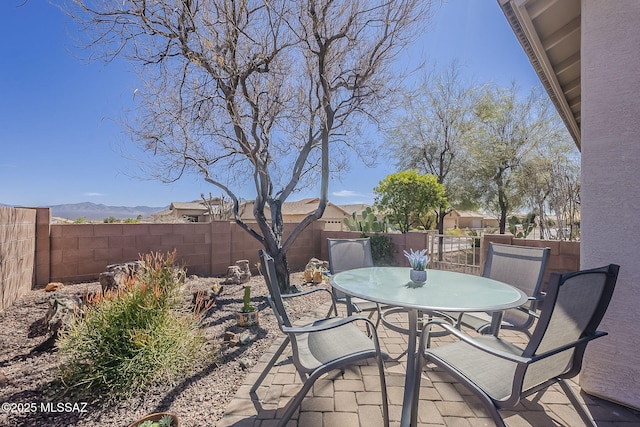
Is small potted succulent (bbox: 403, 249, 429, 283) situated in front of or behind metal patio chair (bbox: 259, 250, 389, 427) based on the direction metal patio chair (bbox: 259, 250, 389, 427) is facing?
in front

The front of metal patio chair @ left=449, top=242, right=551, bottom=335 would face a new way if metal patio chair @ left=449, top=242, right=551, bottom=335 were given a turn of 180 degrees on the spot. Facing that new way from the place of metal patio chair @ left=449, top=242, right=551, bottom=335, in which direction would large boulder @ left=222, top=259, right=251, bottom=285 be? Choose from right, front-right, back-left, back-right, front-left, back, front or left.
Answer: back-left

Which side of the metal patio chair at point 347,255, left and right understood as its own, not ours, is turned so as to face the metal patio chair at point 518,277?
front

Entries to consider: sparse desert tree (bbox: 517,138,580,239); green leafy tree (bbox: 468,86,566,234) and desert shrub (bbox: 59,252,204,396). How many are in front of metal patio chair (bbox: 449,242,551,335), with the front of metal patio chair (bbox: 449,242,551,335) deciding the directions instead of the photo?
1

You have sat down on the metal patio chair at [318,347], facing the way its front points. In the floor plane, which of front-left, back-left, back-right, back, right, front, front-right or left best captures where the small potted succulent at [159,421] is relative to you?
back

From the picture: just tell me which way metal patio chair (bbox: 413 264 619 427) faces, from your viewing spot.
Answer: facing away from the viewer and to the left of the viewer

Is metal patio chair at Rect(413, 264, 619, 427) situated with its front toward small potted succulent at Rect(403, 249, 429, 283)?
yes

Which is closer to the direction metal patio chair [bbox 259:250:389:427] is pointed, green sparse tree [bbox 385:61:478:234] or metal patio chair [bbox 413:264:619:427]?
the metal patio chair

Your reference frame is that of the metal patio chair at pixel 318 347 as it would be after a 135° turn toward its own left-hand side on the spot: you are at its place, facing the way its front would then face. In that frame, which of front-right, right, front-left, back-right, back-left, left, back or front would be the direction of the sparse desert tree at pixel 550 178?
right

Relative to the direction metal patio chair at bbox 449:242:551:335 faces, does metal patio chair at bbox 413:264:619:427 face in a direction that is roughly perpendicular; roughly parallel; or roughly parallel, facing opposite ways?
roughly perpendicular

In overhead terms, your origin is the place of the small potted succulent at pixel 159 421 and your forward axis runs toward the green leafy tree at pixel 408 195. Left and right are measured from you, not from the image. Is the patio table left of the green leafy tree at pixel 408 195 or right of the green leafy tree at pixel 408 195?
right

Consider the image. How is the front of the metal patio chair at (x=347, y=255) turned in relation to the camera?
facing the viewer and to the right of the viewer

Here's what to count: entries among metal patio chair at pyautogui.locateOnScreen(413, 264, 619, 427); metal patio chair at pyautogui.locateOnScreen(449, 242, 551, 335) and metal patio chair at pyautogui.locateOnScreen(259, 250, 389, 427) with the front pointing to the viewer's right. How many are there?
1

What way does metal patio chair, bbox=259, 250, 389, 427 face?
to the viewer's right
